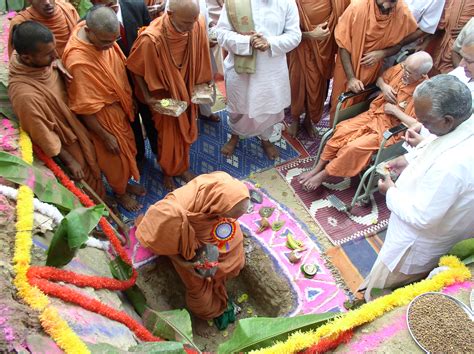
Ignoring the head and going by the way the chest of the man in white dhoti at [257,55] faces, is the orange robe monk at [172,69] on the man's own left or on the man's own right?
on the man's own right

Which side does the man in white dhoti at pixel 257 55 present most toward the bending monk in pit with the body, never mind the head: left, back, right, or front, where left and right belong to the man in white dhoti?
front

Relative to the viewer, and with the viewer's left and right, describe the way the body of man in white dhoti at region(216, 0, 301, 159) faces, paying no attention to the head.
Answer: facing the viewer

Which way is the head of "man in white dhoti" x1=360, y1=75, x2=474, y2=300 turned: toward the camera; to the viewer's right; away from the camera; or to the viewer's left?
to the viewer's left

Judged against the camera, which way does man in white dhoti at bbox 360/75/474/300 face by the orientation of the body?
to the viewer's left

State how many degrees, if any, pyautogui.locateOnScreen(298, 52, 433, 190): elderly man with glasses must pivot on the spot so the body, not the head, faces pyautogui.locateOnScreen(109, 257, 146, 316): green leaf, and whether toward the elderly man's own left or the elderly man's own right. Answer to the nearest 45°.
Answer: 0° — they already face it

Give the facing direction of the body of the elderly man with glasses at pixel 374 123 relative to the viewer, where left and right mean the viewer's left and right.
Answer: facing the viewer and to the left of the viewer

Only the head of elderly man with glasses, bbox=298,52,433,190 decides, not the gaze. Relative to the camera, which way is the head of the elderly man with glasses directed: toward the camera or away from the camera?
toward the camera

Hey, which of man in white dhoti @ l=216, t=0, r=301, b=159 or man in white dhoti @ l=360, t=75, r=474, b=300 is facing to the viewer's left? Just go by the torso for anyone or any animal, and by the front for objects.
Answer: man in white dhoti @ l=360, t=75, r=474, b=300

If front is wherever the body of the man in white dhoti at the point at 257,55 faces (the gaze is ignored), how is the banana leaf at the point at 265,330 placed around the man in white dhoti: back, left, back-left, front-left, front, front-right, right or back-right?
front

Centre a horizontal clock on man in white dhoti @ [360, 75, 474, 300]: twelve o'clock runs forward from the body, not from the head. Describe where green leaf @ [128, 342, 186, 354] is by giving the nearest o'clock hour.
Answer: The green leaf is roughly at 10 o'clock from the man in white dhoti.

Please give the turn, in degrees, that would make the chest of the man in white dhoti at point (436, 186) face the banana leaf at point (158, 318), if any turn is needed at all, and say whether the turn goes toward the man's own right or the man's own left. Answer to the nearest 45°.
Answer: approximately 45° to the man's own left

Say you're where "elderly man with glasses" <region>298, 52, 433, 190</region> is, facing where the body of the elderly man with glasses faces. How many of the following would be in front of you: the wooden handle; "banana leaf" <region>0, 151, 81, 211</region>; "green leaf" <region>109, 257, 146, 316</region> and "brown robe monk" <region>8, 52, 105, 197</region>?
4

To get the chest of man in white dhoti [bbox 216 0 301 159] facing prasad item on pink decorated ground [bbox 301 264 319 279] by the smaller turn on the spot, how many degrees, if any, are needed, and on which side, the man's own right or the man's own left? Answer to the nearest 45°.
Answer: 0° — they already face it

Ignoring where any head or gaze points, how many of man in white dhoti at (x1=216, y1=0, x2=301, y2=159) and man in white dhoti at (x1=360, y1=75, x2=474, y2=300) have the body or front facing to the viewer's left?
1

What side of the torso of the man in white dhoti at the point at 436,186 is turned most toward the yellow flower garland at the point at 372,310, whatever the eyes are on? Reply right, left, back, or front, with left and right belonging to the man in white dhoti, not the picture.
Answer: left
